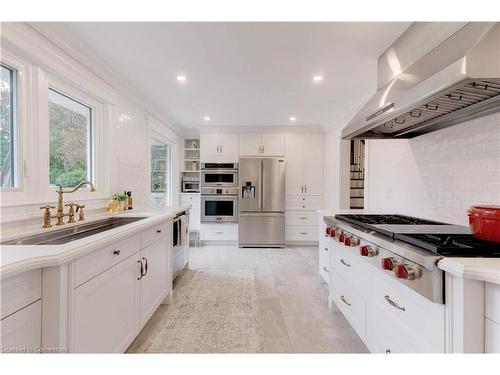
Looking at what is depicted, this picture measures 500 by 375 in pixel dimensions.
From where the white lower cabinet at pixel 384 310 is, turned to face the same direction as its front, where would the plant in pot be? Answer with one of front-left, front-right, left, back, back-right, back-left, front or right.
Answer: front-right

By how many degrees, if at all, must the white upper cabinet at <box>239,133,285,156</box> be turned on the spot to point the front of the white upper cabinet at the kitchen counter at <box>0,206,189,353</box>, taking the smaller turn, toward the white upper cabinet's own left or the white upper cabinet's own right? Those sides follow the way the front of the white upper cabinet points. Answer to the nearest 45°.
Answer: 0° — it already faces it

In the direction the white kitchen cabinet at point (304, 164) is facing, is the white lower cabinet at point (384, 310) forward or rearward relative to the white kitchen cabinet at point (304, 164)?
forward

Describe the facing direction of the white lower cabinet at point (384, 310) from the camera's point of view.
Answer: facing the viewer and to the left of the viewer

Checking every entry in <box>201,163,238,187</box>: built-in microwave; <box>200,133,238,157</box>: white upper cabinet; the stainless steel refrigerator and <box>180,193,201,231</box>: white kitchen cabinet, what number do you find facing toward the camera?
4

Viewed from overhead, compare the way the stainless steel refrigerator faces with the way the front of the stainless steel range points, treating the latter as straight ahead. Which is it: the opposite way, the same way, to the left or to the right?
to the left

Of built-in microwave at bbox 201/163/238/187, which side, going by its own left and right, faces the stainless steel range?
front

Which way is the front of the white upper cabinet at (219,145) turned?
toward the camera

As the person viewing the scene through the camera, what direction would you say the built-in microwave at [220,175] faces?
facing the viewer

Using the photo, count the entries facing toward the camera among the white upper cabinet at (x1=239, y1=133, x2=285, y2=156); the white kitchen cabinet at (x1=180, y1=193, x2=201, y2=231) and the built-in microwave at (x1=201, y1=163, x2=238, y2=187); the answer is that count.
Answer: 3

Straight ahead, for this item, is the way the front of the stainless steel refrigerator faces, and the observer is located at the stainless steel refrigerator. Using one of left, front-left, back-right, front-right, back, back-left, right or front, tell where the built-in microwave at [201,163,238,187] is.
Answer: right

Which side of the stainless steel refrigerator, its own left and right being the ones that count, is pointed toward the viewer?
front

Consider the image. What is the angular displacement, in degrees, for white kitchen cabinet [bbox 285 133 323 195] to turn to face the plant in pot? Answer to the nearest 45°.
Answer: approximately 45° to its right

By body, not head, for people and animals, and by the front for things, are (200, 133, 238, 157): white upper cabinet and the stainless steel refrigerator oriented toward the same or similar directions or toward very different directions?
same or similar directions

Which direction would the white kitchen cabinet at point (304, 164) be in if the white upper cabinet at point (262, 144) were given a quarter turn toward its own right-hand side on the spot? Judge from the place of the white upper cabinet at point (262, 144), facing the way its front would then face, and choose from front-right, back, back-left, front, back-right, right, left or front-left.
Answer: back
